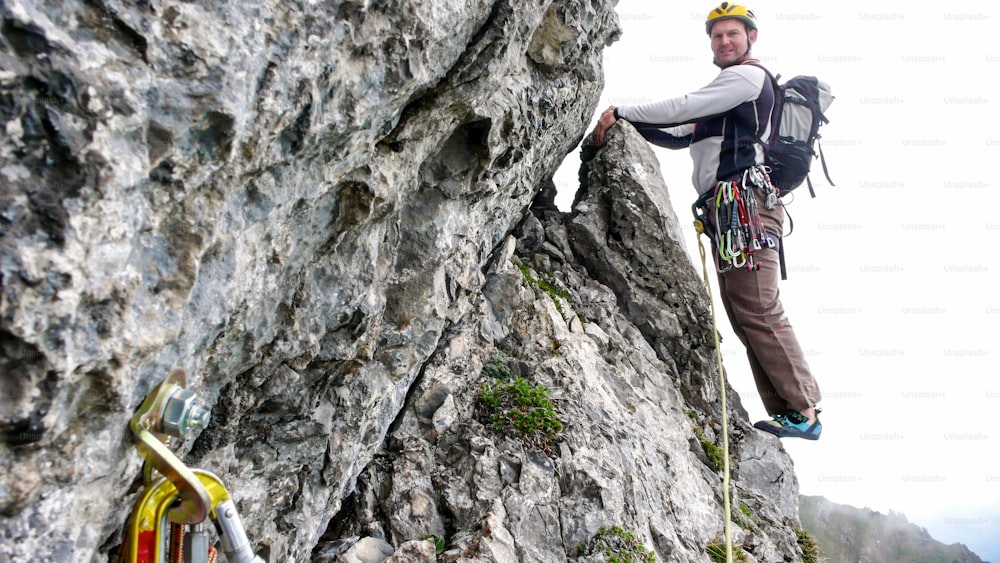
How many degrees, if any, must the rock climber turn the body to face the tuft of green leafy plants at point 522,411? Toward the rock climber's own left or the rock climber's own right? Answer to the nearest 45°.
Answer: approximately 45° to the rock climber's own left

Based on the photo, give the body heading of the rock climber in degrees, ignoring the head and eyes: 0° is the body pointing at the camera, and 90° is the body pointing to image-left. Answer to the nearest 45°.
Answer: approximately 90°

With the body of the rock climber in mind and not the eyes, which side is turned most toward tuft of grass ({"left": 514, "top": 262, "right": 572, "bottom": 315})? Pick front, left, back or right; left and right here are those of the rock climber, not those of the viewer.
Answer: front

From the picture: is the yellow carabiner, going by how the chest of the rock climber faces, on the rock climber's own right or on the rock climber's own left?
on the rock climber's own left

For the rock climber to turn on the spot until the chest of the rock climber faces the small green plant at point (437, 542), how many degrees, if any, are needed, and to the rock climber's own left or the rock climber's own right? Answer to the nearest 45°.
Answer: approximately 45° to the rock climber's own left
